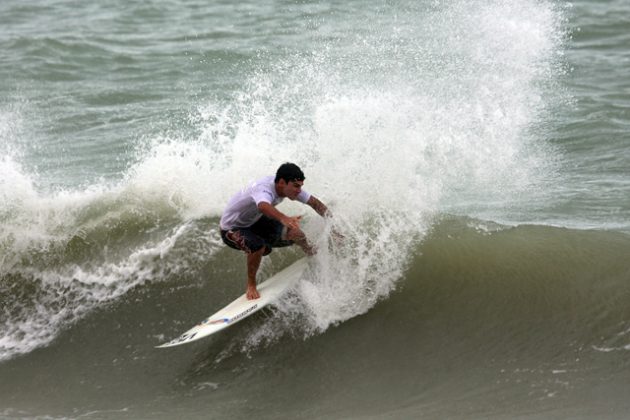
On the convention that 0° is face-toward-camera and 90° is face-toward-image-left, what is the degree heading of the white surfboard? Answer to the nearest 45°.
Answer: approximately 90°
